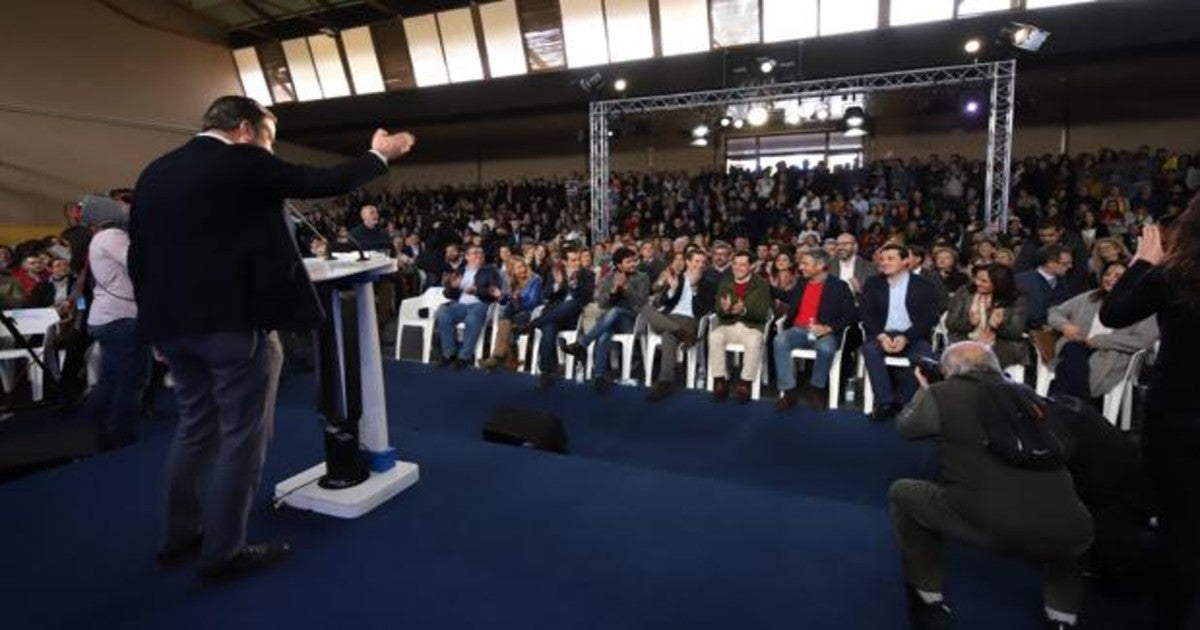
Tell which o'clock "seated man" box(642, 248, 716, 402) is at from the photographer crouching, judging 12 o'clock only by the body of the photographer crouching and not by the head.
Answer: The seated man is roughly at 12 o'clock from the photographer crouching.

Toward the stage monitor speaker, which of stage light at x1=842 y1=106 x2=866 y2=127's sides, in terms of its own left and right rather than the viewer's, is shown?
front

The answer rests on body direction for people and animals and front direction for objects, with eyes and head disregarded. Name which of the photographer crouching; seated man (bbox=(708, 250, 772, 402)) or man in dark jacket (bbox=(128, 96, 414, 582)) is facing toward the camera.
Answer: the seated man

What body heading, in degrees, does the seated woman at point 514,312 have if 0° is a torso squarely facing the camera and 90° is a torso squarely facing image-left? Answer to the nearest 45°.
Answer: approximately 45°

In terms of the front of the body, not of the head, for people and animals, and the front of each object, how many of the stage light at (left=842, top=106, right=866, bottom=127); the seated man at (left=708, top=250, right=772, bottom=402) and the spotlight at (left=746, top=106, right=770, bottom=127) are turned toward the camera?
3

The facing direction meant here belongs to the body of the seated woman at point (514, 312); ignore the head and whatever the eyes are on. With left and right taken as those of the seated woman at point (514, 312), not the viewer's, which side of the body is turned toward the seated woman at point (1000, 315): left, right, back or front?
left

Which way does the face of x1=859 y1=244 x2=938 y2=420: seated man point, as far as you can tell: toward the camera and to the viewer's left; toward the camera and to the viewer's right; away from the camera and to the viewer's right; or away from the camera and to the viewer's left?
toward the camera and to the viewer's left

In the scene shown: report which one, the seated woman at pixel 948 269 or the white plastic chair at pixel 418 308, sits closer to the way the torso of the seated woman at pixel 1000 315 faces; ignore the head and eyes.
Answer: the white plastic chair

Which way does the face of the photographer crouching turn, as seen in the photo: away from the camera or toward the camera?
away from the camera

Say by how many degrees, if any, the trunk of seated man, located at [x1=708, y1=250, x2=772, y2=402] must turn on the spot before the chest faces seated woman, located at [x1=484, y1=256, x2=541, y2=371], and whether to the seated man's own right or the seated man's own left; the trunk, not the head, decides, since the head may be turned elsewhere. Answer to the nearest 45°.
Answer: approximately 90° to the seated man's own right

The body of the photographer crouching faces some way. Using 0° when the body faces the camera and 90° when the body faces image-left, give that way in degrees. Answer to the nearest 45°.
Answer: approximately 135°

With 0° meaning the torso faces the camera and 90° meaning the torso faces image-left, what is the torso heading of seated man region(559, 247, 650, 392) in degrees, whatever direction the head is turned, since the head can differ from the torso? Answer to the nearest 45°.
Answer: approximately 45°
